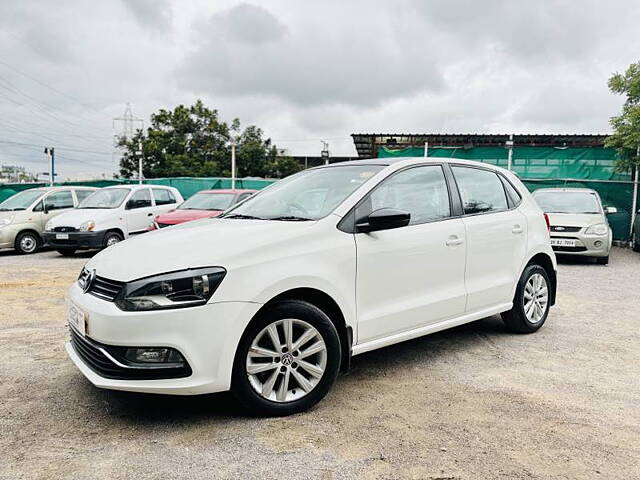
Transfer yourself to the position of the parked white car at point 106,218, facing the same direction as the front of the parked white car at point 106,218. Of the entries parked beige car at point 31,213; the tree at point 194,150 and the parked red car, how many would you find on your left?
1

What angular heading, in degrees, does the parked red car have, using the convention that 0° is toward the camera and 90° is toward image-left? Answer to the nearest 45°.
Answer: approximately 45°

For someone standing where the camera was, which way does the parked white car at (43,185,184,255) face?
facing the viewer and to the left of the viewer

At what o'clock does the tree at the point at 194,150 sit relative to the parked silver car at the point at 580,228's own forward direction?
The tree is roughly at 4 o'clock from the parked silver car.

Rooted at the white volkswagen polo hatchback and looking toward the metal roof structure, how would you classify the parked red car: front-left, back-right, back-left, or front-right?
front-left

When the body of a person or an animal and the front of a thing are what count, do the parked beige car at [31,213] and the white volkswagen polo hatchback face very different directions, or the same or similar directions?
same or similar directions

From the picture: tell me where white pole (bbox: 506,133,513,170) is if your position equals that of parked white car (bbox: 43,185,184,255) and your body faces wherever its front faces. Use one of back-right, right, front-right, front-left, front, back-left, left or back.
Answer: back-left

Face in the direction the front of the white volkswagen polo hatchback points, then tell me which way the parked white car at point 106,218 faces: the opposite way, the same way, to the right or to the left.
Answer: the same way

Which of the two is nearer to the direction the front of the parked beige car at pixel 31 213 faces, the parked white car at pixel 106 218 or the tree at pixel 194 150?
the parked white car

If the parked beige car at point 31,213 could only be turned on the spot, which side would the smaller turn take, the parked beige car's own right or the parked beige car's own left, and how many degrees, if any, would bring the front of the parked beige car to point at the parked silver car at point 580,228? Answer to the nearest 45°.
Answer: approximately 90° to the parked beige car's own left

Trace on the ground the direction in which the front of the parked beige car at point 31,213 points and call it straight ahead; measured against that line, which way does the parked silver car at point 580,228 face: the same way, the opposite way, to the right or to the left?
the same way

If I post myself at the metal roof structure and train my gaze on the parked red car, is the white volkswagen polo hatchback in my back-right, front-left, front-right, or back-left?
front-left

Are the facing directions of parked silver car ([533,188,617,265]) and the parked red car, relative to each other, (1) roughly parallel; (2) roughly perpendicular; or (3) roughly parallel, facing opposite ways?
roughly parallel

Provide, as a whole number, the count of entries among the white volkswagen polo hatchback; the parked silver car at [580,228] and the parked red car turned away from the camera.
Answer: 0

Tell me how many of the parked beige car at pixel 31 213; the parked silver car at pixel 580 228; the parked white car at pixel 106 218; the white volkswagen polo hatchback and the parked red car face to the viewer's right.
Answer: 0

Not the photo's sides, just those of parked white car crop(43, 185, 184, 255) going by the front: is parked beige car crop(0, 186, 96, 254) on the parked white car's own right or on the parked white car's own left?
on the parked white car's own right

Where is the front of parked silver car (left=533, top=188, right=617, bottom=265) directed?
toward the camera

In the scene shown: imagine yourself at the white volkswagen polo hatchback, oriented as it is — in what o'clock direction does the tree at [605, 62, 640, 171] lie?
The tree is roughly at 6 o'clock from the white volkswagen polo hatchback.
